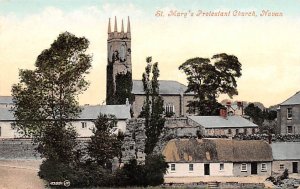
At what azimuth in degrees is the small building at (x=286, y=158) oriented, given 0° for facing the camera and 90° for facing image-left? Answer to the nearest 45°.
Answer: approximately 0°

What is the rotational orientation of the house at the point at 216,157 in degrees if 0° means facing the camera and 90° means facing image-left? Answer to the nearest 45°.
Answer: approximately 0°

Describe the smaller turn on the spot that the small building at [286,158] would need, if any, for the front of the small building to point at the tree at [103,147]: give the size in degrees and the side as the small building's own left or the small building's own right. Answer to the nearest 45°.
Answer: approximately 45° to the small building's own right

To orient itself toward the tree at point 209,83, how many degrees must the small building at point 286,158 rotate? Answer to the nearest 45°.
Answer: approximately 135° to its right

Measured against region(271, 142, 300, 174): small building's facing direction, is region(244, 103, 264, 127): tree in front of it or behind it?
behind

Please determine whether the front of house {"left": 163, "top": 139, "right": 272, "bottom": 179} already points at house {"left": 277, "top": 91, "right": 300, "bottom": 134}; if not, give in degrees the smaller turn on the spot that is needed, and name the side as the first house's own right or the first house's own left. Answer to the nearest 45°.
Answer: approximately 135° to the first house's own left

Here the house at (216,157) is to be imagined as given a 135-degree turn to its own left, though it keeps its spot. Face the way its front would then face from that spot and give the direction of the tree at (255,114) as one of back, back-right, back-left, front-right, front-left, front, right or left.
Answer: front-left

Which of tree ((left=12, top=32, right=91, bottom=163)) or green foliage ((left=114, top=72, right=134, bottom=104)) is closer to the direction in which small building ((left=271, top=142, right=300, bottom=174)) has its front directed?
the tree

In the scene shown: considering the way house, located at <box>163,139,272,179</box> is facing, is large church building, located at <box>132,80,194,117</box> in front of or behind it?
behind

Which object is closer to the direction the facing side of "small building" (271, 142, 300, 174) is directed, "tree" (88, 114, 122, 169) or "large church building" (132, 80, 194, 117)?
the tree

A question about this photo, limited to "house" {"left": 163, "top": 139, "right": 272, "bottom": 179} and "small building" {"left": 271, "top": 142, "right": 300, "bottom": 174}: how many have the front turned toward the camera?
2

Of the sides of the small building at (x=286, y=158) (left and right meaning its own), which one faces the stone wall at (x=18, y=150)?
right
